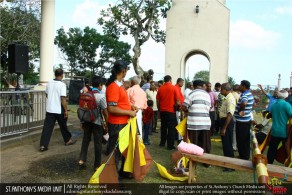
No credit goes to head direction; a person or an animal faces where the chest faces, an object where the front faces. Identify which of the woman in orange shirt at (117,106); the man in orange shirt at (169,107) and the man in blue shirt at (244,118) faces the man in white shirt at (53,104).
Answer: the man in blue shirt

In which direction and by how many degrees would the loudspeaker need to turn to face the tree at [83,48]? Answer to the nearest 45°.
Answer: approximately 135° to its left

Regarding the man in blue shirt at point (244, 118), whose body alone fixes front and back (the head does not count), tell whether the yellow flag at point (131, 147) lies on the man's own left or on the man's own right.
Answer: on the man's own left

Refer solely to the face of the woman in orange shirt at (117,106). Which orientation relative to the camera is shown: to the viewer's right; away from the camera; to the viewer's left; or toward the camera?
to the viewer's right

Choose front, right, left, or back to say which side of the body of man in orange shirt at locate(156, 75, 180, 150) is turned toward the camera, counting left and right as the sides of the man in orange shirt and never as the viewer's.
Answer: back

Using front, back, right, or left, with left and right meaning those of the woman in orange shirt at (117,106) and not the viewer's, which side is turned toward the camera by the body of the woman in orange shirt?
right

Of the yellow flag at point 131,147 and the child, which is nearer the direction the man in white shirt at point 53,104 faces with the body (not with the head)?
the child

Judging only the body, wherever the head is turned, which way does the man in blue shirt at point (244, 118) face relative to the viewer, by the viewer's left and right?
facing to the left of the viewer

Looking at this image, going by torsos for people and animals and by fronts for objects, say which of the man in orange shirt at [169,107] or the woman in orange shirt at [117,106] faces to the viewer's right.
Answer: the woman in orange shirt at [117,106]

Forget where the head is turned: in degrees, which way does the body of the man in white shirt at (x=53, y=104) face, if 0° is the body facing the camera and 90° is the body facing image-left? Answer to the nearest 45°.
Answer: approximately 225°
